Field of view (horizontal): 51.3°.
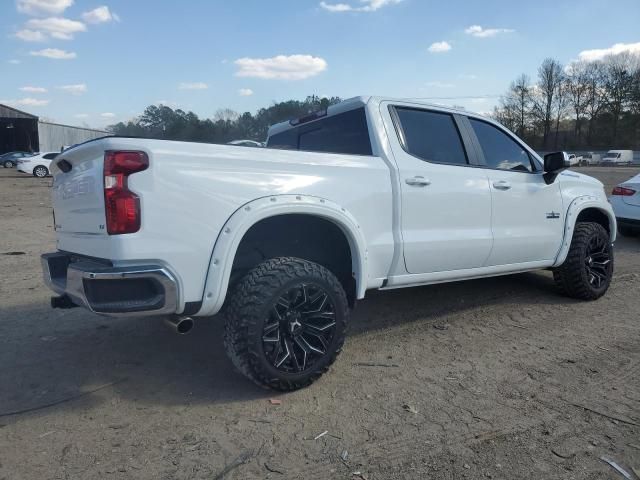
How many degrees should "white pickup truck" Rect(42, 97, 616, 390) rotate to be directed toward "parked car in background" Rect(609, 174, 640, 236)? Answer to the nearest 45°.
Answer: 0° — it already faces it

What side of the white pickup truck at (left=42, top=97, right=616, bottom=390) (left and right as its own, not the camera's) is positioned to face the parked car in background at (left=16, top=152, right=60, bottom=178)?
left

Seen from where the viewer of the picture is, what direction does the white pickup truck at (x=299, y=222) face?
facing away from the viewer and to the right of the viewer
